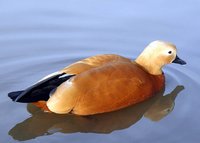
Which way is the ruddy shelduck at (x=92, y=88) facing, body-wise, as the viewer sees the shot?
to the viewer's right
